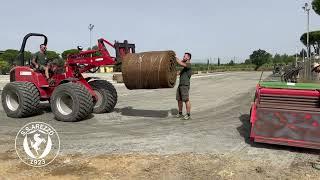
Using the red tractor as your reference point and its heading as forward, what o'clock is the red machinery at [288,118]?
The red machinery is roughly at 12 o'clock from the red tractor.

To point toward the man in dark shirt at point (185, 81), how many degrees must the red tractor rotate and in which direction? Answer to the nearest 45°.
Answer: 0° — it already faces them

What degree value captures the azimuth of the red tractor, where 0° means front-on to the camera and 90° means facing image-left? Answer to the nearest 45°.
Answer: approximately 315°
